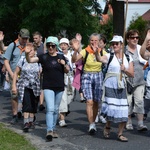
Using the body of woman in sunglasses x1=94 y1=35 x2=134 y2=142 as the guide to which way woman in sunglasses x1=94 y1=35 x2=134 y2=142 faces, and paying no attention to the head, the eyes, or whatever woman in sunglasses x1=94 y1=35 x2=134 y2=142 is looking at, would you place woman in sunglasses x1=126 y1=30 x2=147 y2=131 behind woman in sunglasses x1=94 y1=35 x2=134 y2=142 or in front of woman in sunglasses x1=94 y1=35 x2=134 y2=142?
behind

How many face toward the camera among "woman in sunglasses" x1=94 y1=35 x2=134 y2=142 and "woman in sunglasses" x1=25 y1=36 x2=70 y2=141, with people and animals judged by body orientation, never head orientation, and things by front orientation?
2

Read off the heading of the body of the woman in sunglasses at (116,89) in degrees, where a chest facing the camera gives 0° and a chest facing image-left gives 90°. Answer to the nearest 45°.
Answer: approximately 0°

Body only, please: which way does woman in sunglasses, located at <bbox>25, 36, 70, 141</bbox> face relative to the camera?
toward the camera

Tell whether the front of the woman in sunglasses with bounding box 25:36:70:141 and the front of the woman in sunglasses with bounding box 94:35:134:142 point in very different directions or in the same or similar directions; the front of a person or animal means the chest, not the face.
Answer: same or similar directions

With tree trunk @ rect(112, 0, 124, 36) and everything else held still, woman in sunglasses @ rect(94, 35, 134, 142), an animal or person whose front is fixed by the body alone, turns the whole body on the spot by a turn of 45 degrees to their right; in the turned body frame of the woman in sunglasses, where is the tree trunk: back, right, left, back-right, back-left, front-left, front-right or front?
back-right

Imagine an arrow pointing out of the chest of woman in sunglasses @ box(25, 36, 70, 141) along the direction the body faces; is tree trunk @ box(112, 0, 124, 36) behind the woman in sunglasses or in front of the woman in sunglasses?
behind

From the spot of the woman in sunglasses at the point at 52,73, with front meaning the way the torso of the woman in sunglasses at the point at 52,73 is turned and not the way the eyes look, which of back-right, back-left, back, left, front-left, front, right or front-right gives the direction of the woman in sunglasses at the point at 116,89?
left

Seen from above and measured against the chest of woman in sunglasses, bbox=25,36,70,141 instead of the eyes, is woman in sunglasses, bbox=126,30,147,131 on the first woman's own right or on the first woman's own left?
on the first woman's own left
